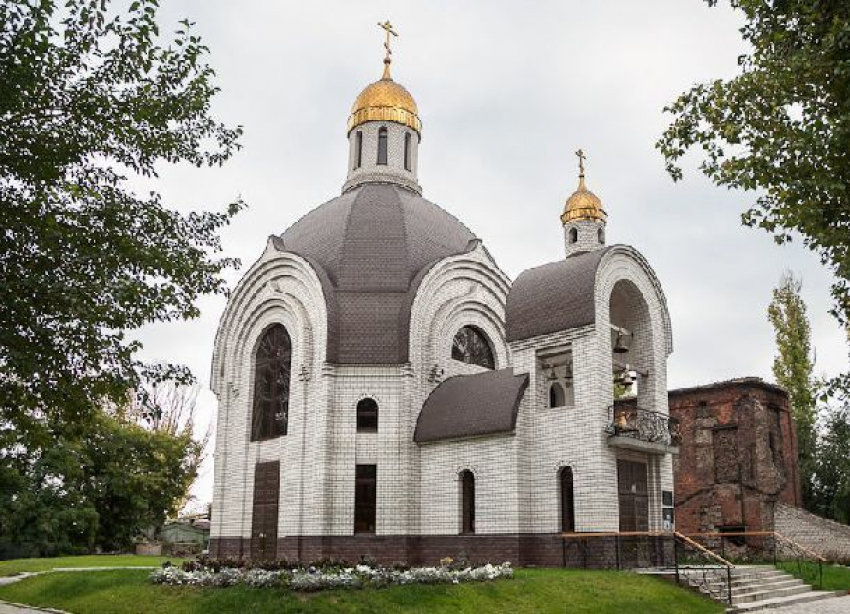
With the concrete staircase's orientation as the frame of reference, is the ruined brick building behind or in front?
behind

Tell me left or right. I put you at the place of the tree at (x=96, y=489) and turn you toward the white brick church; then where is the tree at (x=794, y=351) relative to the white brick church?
left

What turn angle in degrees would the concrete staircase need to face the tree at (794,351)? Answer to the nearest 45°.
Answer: approximately 135° to its left

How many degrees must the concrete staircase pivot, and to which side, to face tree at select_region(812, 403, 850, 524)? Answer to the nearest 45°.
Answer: approximately 135° to its left
